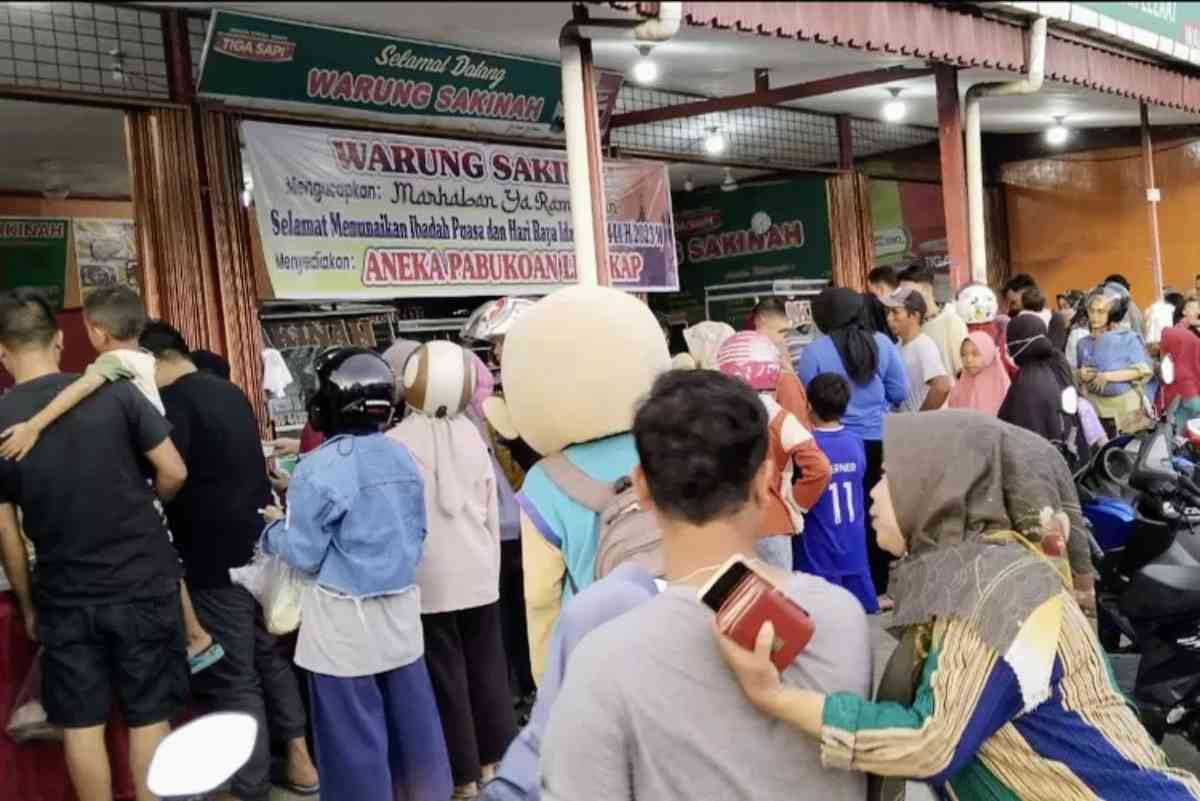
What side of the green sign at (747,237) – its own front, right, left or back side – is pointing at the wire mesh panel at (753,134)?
front

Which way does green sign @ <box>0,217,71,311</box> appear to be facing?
toward the camera

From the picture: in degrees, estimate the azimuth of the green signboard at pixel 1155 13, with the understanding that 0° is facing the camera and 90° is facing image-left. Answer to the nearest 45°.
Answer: approximately 315°

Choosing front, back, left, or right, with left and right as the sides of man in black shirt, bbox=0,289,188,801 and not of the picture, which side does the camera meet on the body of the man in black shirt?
back

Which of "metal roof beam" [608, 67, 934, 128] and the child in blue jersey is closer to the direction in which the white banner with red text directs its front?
the child in blue jersey

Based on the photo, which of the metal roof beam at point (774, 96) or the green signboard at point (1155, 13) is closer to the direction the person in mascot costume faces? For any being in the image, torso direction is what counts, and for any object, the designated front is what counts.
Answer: the metal roof beam

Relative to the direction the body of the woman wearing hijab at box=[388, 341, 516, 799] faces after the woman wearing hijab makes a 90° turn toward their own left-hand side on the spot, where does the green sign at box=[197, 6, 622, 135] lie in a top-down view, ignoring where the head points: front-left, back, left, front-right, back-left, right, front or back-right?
right

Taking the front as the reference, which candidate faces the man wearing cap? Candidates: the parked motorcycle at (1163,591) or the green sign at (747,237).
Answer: the green sign

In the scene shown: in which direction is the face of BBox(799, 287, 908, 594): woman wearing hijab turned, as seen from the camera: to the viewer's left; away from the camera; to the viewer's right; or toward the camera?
away from the camera

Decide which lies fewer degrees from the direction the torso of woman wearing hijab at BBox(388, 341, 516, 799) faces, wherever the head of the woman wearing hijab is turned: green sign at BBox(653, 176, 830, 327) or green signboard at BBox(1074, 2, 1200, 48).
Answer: the green sign

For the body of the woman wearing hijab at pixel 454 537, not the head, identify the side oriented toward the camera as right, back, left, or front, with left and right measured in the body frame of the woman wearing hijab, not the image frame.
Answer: back
